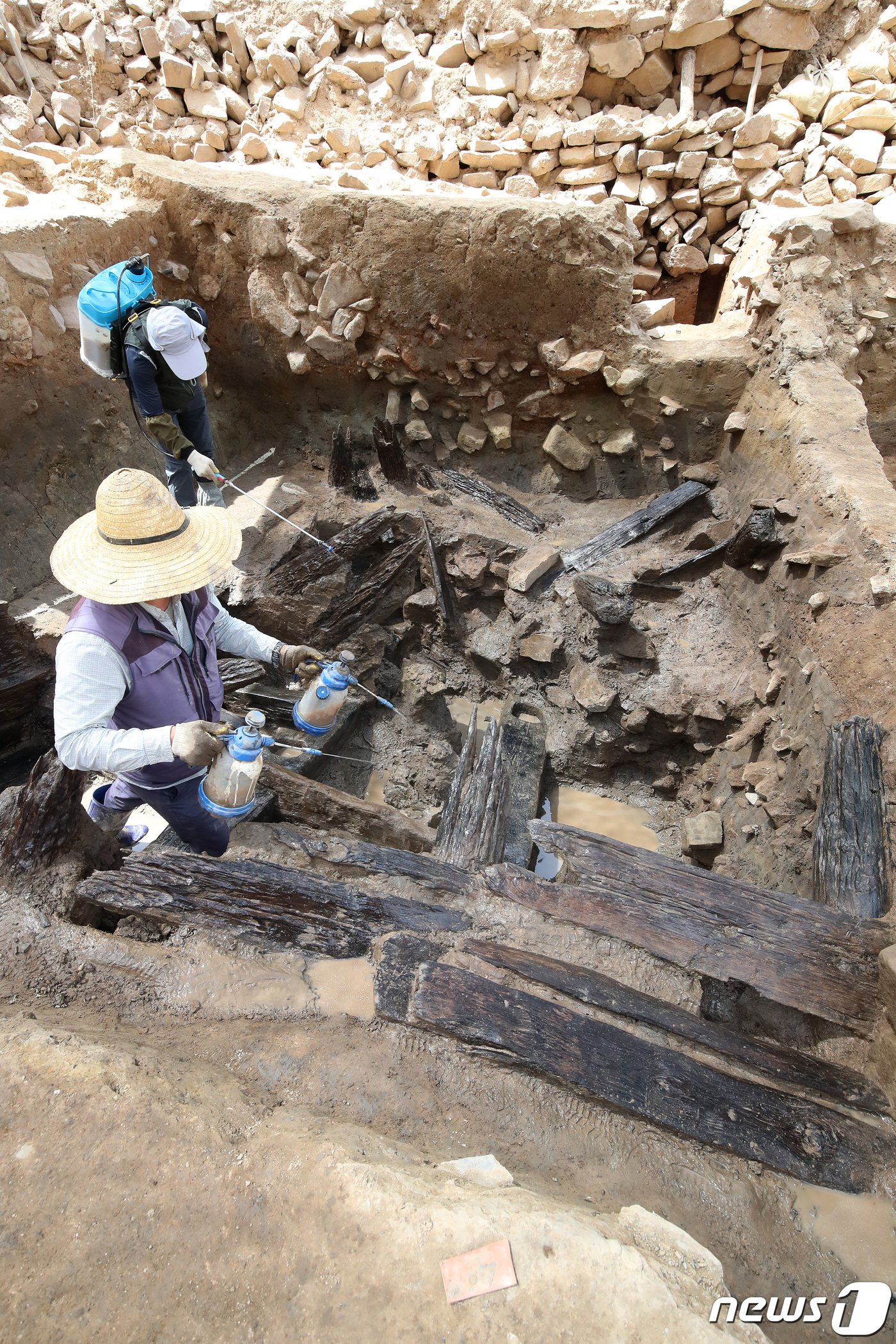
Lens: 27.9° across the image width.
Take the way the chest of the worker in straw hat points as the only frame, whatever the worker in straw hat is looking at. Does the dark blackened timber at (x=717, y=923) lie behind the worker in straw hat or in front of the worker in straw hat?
in front

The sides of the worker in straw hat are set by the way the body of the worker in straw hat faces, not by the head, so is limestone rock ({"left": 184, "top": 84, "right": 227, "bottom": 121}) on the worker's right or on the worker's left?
on the worker's left
